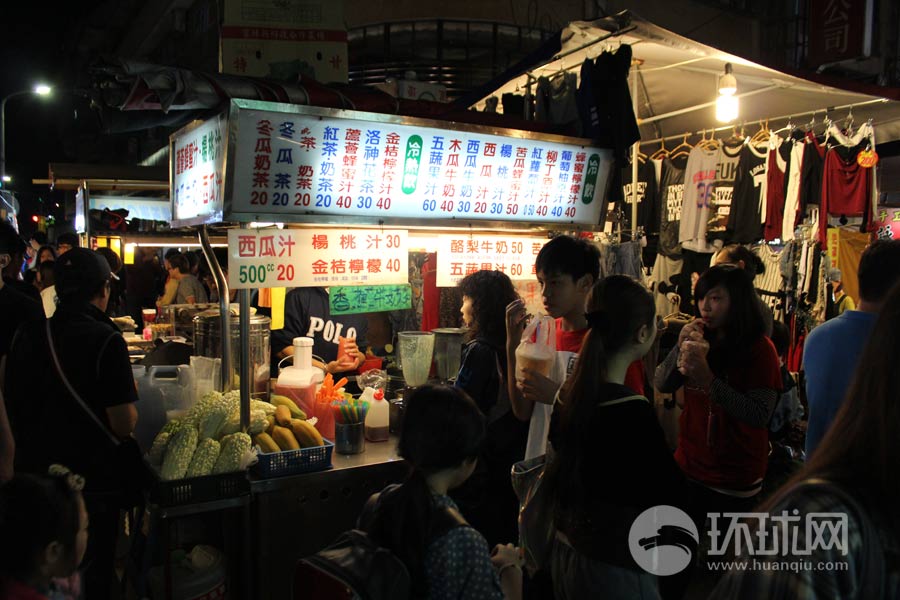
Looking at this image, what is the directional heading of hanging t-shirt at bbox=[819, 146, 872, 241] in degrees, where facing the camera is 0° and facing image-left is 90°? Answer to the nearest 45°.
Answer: approximately 0°

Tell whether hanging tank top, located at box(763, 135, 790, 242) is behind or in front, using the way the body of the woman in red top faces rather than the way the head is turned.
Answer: behind

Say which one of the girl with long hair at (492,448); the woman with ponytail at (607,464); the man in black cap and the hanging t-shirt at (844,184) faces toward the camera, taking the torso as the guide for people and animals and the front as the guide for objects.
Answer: the hanging t-shirt

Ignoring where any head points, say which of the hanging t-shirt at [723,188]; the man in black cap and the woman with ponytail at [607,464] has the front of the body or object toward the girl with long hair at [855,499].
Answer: the hanging t-shirt

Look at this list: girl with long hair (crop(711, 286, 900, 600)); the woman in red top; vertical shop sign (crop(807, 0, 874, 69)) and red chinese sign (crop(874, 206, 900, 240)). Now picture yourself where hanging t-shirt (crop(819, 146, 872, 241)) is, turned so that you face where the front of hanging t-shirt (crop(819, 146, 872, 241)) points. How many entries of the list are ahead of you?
2

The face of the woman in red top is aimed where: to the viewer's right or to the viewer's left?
to the viewer's left

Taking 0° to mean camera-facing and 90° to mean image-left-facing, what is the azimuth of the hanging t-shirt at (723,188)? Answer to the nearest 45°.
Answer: approximately 0°

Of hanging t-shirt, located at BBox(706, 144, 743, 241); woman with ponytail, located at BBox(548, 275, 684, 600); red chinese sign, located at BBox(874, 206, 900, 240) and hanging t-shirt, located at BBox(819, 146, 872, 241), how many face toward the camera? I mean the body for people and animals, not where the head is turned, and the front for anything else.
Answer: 3
